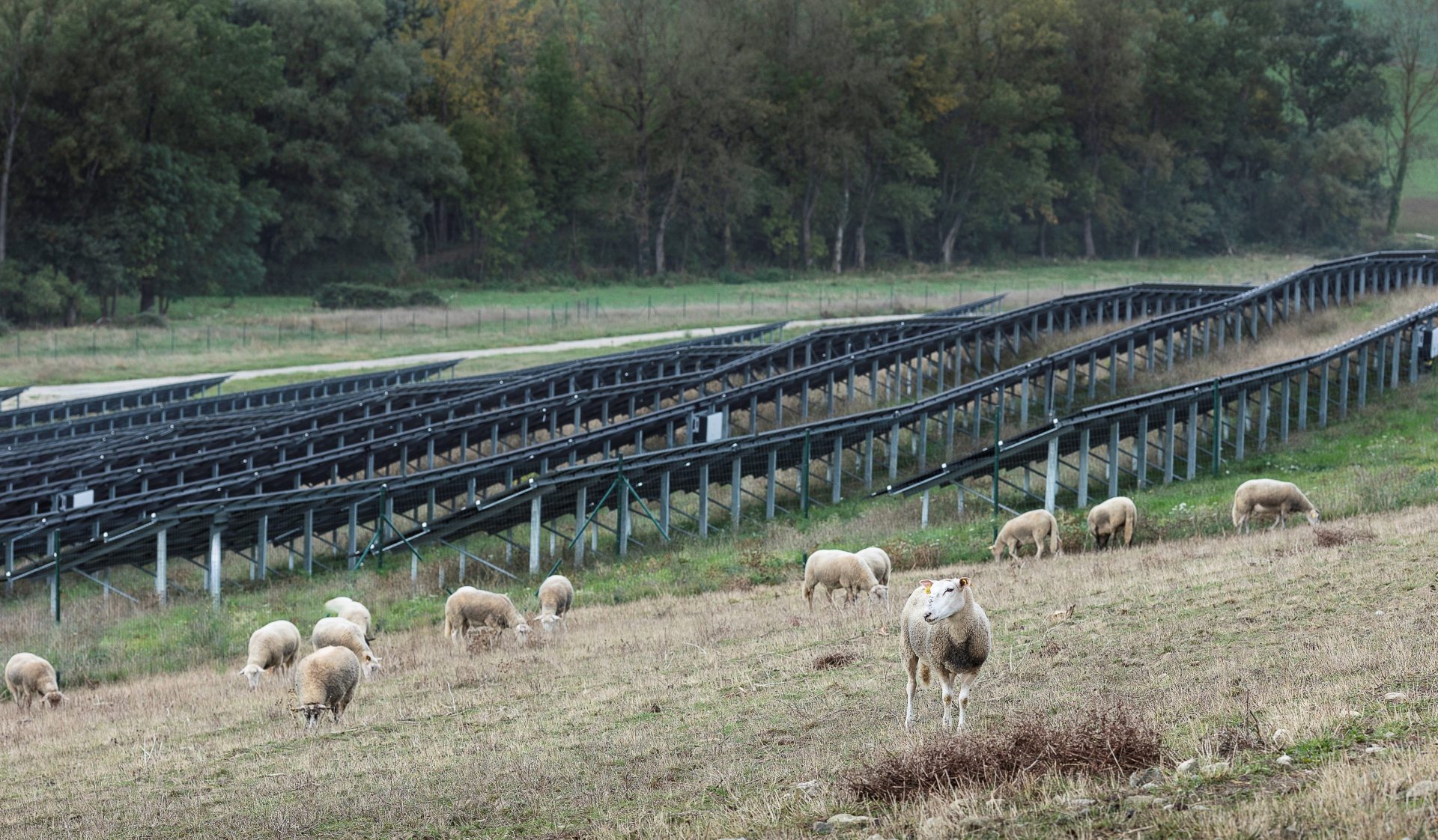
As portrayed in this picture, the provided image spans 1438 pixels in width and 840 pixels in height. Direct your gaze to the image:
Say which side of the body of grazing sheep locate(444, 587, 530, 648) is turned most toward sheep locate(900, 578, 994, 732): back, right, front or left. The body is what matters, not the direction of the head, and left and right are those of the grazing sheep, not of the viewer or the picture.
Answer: right

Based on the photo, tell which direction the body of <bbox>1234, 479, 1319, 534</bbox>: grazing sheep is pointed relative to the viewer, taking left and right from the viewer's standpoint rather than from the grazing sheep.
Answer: facing to the right of the viewer

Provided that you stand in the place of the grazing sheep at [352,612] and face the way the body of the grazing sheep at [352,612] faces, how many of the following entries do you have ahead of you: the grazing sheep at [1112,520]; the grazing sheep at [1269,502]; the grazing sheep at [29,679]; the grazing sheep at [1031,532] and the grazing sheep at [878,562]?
4

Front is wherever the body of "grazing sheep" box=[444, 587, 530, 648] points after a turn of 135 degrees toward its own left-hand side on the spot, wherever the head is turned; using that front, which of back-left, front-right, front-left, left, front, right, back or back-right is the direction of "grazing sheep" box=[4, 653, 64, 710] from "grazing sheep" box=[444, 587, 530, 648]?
front-left

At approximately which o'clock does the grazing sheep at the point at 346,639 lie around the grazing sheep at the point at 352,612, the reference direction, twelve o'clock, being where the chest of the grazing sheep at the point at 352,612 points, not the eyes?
the grazing sheep at the point at 346,639 is roughly at 3 o'clock from the grazing sheep at the point at 352,612.

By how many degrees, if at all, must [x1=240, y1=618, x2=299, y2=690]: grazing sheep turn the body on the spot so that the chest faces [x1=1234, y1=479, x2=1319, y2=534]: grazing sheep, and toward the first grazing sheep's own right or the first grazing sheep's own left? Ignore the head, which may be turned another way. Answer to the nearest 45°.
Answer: approximately 135° to the first grazing sheep's own left

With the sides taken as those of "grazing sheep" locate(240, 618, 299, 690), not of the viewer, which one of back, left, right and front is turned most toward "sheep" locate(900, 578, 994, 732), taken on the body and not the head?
left

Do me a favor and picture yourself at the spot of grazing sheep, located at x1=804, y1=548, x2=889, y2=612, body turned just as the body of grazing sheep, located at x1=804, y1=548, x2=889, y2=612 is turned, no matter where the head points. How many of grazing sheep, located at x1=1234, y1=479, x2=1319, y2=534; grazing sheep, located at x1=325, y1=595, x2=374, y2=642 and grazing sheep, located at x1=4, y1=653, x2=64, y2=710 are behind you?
2

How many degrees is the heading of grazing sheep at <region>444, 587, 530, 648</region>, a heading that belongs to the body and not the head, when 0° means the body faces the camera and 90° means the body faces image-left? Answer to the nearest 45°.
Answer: approximately 270°

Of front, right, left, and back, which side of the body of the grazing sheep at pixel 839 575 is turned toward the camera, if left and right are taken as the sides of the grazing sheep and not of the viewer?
right

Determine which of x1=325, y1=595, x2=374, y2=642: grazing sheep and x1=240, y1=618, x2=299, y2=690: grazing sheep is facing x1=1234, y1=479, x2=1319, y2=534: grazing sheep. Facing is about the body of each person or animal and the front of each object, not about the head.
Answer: x1=325, y1=595, x2=374, y2=642: grazing sheep

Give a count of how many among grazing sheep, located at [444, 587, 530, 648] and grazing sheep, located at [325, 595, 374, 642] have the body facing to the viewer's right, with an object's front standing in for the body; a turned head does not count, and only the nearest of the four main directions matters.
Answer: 2

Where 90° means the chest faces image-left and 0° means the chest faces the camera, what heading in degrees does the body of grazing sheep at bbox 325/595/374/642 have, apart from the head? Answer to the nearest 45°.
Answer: approximately 270°

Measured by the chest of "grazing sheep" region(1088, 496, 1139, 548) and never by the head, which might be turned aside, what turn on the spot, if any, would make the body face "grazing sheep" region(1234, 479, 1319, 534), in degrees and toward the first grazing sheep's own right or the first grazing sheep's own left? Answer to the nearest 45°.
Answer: approximately 135° to the first grazing sheep's own left
